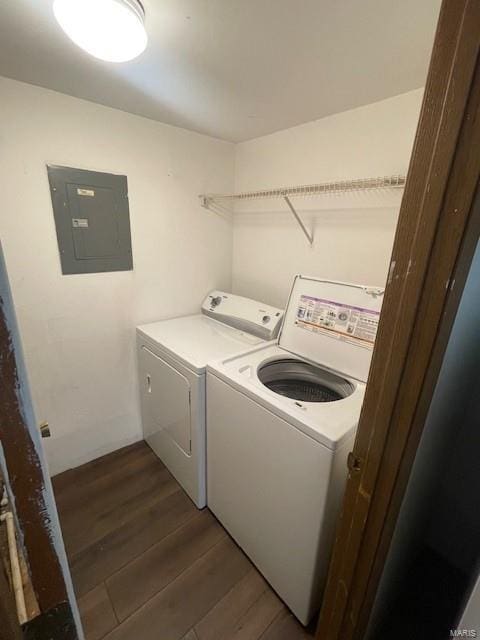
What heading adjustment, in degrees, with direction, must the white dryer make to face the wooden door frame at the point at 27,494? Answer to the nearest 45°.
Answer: approximately 45° to its left

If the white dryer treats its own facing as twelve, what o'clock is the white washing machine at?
The white washing machine is roughly at 9 o'clock from the white dryer.

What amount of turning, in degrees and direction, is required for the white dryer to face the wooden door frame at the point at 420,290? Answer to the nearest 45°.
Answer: approximately 90° to its left

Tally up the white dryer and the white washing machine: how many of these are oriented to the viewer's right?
0

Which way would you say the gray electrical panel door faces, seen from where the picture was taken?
facing the viewer and to the right of the viewer

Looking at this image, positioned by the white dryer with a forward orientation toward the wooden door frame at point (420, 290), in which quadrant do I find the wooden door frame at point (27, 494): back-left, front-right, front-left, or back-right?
front-right

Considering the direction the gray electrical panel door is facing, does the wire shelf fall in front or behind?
in front

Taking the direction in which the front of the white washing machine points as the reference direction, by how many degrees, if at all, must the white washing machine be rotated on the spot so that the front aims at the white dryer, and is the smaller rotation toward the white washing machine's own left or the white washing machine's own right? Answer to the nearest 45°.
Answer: approximately 90° to the white washing machine's own right

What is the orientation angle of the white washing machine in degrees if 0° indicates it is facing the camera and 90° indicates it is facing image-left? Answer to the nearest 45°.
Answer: approximately 45°

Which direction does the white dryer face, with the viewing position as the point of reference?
facing the viewer and to the left of the viewer

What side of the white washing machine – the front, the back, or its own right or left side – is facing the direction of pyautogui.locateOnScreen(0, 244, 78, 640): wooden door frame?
front
